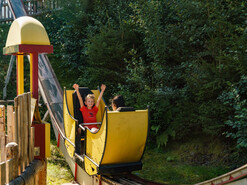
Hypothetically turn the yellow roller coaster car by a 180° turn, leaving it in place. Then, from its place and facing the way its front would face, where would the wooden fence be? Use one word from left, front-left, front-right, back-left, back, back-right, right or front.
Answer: left

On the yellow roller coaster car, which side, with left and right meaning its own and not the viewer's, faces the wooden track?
front

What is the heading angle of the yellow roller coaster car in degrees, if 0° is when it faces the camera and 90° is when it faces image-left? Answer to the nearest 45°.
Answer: approximately 315°
